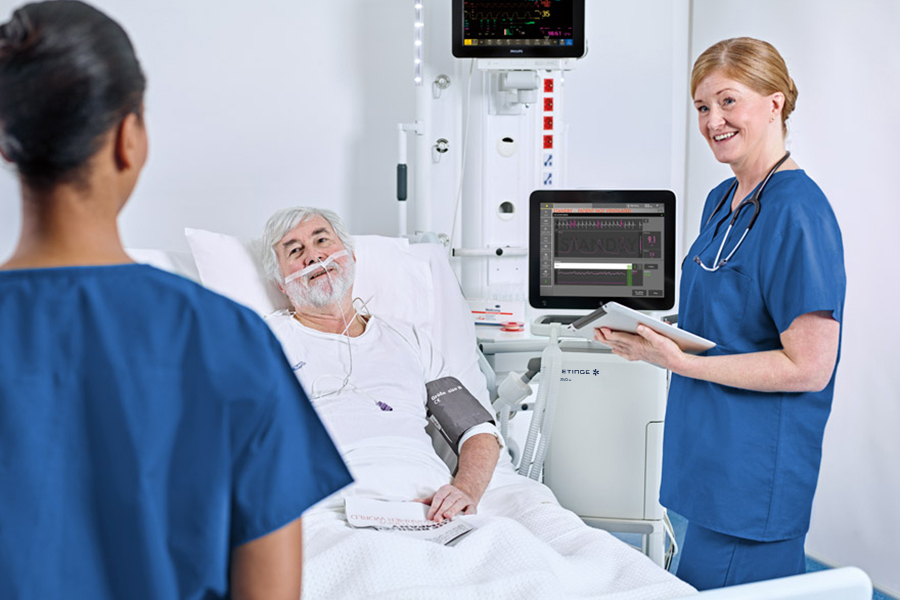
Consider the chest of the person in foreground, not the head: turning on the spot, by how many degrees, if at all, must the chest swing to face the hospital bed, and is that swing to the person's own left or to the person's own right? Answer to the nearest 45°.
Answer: approximately 45° to the person's own right

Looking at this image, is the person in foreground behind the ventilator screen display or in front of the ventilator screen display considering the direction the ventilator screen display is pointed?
in front

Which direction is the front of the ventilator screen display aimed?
toward the camera

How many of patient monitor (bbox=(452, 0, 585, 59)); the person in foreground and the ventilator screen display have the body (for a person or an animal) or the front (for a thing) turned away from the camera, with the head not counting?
1

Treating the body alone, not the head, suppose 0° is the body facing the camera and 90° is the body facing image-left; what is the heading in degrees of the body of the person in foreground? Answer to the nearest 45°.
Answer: approximately 180°

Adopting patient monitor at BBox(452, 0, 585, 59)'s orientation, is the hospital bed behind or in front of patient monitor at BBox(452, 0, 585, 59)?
in front

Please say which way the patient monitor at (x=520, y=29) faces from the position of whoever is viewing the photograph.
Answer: facing the viewer

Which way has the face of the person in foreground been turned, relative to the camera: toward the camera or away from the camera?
away from the camera

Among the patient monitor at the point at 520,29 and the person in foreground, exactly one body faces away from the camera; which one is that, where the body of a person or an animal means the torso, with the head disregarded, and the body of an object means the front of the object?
the person in foreground

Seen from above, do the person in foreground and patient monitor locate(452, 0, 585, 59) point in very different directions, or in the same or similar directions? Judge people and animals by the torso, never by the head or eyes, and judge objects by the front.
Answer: very different directions

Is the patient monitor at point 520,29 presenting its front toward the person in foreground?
yes

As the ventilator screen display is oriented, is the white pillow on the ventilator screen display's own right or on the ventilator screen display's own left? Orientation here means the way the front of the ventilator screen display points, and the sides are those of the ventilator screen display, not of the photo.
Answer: on the ventilator screen display's own right
